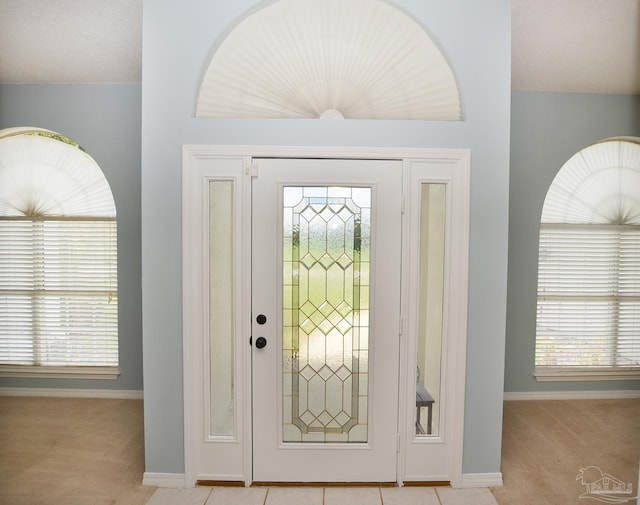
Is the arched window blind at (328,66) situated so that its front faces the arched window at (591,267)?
no

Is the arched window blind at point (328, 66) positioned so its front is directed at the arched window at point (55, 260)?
no

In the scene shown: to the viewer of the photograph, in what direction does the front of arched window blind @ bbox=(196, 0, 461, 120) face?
facing the viewer
